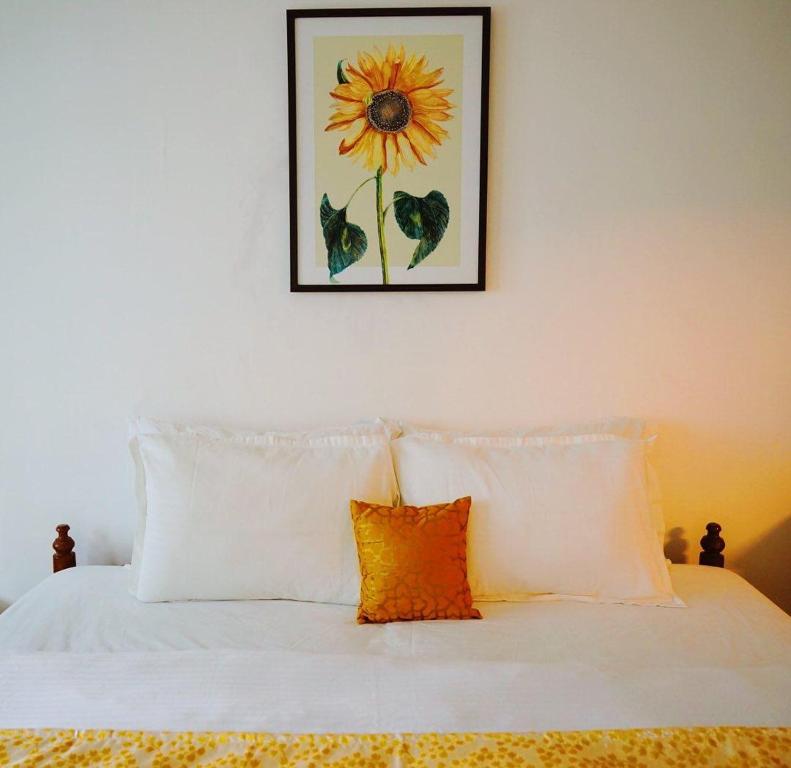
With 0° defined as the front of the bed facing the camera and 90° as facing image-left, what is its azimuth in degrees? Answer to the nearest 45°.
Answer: approximately 0°

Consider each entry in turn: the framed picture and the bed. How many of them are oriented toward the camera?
2

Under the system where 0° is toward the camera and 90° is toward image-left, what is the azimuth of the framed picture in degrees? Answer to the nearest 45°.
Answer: approximately 0°
